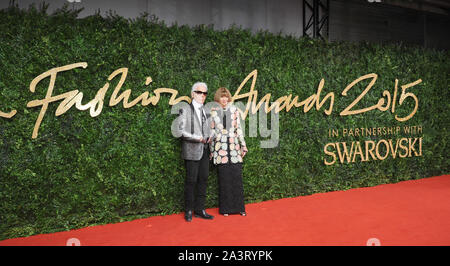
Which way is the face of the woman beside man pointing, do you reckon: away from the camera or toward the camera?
toward the camera

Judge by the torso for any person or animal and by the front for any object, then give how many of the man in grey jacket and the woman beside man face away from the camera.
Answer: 0

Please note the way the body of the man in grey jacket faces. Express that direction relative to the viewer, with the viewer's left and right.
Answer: facing the viewer and to the right of the viewer

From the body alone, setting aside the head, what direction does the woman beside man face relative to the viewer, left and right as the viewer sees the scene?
facing the viewer
